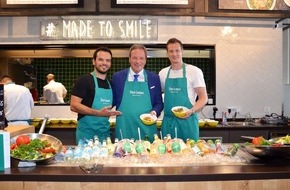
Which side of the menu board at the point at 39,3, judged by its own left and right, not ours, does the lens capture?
front

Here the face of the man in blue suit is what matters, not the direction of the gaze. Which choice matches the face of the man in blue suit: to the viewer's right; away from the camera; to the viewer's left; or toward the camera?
toward the camera

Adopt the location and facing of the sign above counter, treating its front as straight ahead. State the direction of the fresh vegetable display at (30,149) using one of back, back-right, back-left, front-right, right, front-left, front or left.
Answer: front

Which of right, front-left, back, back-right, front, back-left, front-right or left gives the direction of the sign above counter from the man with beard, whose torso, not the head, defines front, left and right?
back-left

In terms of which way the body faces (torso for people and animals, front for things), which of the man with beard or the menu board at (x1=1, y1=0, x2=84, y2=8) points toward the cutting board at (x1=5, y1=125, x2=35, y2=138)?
the menu board

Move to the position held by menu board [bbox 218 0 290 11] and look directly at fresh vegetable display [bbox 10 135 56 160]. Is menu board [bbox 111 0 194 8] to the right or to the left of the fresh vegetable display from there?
right

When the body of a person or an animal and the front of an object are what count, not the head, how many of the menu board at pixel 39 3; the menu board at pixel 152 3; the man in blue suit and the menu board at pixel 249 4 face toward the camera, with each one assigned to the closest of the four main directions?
4

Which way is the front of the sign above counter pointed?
toward the camera

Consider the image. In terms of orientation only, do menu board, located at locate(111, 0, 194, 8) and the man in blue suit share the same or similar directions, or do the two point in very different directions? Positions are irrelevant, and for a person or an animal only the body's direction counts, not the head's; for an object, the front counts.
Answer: same or similar directions

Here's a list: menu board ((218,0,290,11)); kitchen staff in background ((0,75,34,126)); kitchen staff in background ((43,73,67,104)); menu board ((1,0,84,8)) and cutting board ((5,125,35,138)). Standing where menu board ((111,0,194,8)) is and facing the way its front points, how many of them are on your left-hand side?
1

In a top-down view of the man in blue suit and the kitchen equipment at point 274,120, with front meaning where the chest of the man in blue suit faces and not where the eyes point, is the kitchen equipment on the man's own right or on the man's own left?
on the man's own left

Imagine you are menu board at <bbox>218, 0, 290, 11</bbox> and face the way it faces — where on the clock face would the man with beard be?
The man with beard is roughly at 1 o'clock from the menu board.

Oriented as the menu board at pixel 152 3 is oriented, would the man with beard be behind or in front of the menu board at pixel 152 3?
in front

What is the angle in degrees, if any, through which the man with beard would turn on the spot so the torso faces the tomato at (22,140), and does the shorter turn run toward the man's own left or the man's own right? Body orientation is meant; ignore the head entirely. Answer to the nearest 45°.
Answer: approximately 90° to the man's own right

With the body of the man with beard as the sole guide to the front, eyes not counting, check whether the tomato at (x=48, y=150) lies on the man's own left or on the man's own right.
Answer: on the man's own right

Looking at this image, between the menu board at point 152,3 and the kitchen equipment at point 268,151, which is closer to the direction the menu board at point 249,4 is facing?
the kitchen equipment
